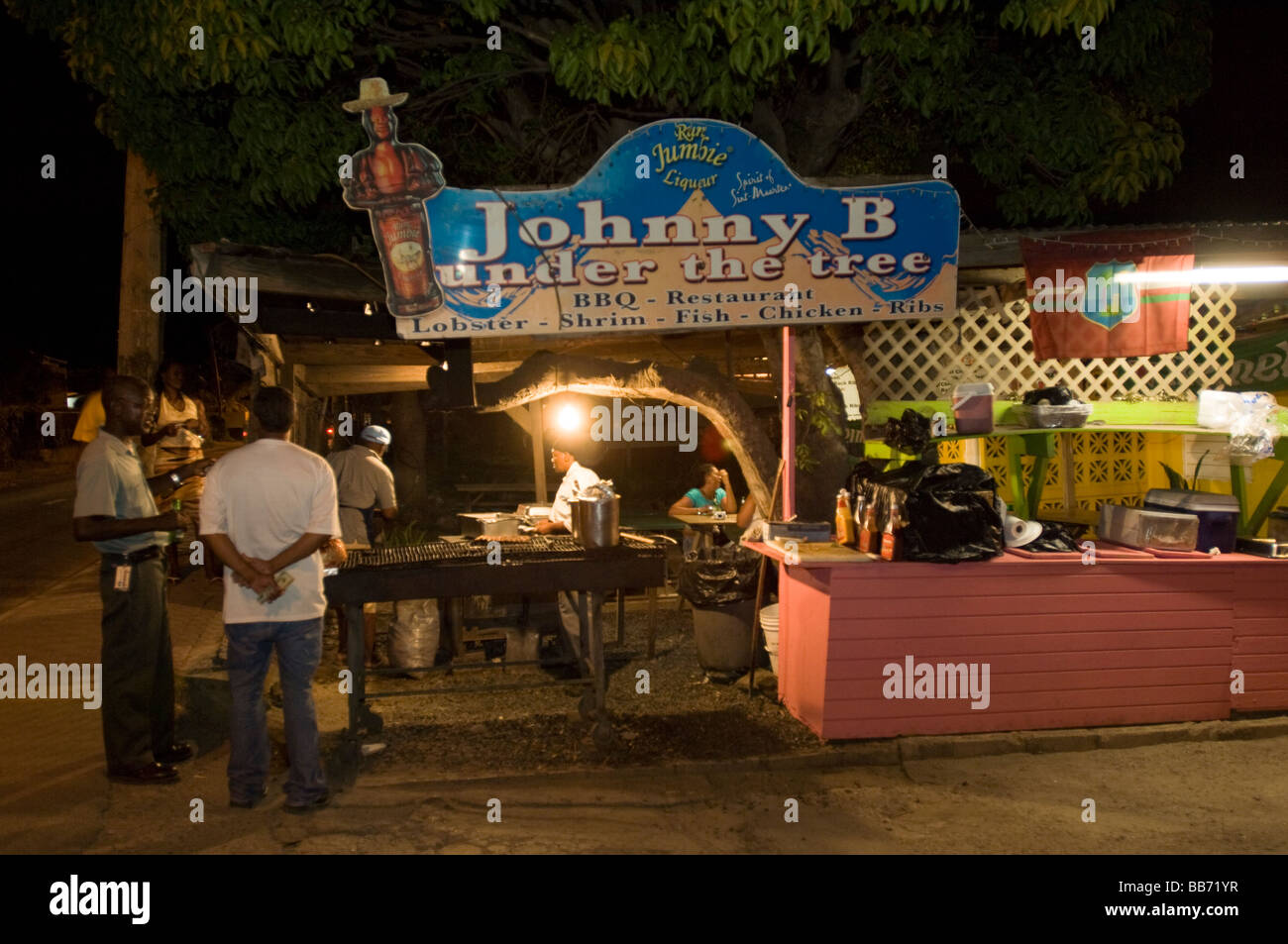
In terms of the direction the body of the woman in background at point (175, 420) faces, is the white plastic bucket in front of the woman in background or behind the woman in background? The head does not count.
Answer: in front

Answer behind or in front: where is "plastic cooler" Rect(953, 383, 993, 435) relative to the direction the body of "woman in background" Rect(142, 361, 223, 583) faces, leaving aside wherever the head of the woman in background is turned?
in front

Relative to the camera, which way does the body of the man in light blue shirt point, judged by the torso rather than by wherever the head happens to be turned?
to the viewer's right

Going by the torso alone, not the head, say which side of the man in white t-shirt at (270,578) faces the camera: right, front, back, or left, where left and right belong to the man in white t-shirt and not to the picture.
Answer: back

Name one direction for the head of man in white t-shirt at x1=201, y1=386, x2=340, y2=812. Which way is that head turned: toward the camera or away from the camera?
away from the camera

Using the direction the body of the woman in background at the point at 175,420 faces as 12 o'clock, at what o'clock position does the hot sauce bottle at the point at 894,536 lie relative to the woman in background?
The hot sauce bottle is roughly at 11 o'clock from the woman in background.

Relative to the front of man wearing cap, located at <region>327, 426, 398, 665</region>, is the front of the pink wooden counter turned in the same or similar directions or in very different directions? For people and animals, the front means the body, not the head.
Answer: very different directions
